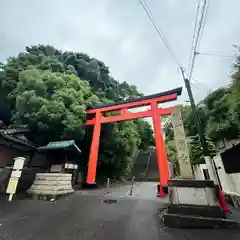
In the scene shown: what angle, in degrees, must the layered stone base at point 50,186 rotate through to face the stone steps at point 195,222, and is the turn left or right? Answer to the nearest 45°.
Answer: approximately 45° to its left
